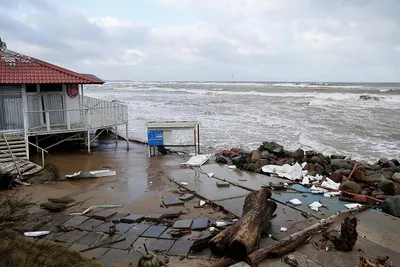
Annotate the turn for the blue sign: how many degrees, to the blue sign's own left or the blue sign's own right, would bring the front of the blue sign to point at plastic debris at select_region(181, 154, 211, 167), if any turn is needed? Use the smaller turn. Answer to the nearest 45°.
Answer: approximately 45° to the blue sign's own left

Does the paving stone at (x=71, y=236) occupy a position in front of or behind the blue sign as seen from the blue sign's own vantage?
in front

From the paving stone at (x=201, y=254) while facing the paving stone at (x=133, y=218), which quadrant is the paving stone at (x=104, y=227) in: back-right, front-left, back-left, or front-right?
front-left

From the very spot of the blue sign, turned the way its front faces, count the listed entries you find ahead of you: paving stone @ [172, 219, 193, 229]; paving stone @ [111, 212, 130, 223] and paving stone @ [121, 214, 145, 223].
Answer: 3

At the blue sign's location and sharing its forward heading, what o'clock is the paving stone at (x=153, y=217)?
The paving stone is roughly at 12 o'clock from the blue sign.

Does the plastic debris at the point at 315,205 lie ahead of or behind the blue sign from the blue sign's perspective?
ahead

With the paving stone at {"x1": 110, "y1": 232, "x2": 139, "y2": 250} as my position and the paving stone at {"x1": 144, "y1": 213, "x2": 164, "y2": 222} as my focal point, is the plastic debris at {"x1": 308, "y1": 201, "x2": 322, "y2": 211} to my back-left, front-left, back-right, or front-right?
front-right

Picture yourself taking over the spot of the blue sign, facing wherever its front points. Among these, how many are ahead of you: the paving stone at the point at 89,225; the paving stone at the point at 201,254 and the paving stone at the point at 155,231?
3

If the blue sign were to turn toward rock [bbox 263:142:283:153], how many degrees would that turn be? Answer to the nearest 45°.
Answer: approximately 90° to its left

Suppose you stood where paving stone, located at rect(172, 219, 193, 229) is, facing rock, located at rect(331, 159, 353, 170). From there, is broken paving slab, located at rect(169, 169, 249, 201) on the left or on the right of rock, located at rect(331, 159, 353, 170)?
left

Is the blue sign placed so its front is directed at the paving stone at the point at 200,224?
yes

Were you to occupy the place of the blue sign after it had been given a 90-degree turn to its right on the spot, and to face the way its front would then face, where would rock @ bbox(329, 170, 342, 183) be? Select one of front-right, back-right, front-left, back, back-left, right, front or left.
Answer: back-left

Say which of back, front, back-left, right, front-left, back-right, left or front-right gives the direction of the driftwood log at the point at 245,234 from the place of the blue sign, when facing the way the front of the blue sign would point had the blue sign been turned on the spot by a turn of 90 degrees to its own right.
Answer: left

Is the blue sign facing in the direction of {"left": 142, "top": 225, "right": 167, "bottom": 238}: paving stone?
yes

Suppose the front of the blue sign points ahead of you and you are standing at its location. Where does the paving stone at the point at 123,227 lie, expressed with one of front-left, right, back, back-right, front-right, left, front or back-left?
front

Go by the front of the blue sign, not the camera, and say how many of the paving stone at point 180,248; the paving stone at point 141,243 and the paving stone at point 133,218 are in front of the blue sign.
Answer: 3

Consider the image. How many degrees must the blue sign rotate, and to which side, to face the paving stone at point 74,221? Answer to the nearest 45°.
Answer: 0° — it already faces it

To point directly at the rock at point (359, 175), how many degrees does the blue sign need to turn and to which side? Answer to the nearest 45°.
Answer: approximately 45° to its left

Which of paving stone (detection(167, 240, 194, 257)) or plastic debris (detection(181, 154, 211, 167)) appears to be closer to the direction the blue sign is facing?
the paving stone

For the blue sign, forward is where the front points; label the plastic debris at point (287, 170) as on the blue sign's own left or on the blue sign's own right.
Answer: on the blue sign's own left

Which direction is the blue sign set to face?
toward the camera
